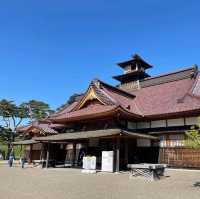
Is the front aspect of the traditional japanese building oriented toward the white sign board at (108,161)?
yes

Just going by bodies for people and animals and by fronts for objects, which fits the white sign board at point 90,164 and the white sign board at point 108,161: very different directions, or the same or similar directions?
same or similar directions

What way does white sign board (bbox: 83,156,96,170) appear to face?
toward the camera

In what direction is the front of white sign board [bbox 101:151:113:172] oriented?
toward the camera

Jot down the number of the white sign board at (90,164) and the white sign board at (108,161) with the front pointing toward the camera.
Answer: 2

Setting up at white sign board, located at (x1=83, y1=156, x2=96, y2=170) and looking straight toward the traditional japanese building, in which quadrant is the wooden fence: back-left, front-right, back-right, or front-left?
front-right

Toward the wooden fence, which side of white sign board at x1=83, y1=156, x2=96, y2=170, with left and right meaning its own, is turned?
left

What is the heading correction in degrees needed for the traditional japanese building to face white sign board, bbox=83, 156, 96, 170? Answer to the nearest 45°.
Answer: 0° — it already faces it

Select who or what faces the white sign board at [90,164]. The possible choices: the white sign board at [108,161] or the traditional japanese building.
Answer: the traditional japanese building

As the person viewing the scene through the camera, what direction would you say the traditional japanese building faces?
facing the viewer and to the left of the viewer
